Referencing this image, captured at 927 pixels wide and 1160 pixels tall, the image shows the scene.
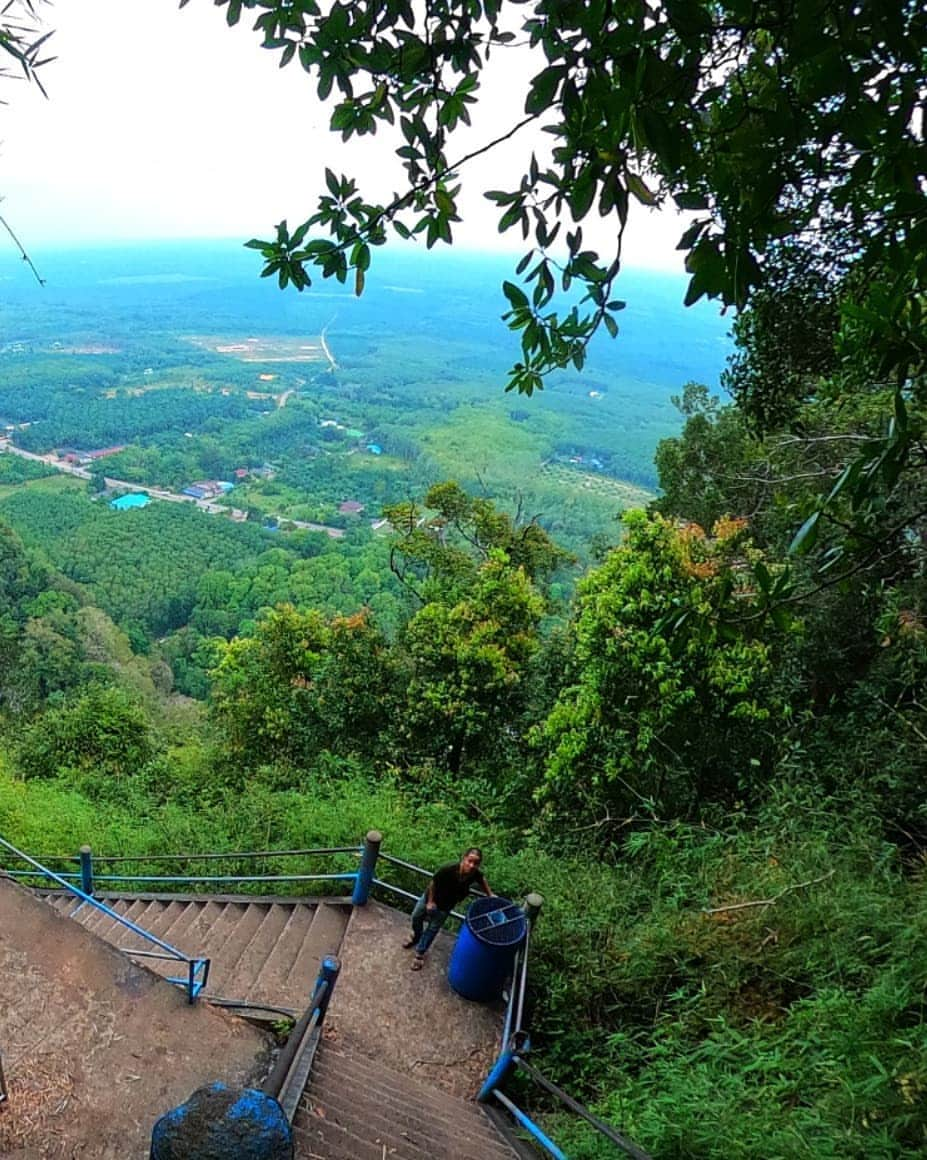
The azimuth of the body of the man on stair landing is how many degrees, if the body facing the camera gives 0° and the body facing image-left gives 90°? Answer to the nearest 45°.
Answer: approximately 0°

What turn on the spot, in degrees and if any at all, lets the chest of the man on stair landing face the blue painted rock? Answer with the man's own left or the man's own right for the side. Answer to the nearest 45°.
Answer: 0° — they already face it
